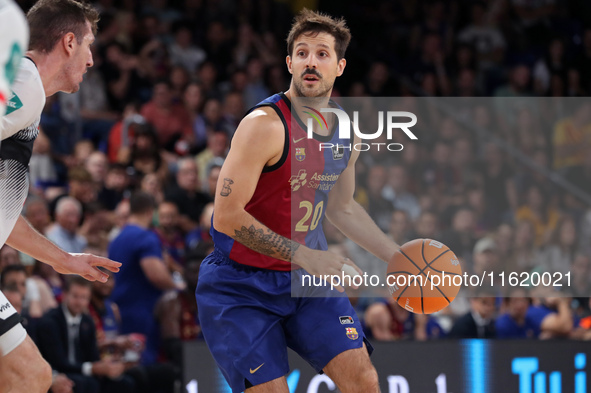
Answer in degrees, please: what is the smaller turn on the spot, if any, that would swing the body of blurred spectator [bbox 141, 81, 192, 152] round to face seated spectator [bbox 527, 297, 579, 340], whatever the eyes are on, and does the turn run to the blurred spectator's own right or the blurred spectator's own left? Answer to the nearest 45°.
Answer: approximately 45° to the blurred spectator's own left

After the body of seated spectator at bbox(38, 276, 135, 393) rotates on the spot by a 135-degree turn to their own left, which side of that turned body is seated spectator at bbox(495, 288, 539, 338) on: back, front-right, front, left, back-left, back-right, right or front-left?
right

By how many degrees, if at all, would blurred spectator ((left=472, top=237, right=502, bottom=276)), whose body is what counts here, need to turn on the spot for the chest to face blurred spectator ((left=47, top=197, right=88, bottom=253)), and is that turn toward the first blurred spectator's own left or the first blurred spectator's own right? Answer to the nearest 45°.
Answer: approximately 90° to the first blurred spectator's own right

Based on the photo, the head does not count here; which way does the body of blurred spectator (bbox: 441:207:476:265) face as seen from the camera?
toward the camera

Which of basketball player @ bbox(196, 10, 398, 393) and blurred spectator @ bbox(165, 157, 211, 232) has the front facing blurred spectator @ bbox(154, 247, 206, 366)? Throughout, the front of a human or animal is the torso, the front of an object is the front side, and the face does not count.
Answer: blurred spectator @ bbox(165, 157, 211, 232)

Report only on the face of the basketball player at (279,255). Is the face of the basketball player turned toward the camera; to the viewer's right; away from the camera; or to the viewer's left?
toward the camera

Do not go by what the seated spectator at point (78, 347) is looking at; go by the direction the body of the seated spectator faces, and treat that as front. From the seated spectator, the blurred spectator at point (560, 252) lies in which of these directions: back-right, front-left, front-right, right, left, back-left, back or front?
front-left

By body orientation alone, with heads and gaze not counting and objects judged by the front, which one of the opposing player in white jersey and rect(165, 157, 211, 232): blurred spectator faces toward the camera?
the blurred spectator

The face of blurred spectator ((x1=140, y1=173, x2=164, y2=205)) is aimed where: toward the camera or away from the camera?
toward the camera

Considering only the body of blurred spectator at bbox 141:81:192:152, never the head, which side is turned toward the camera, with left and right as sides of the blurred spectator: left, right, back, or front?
front

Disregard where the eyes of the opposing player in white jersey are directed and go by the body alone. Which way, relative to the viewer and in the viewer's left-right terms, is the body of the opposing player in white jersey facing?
facing to the right of the viewer

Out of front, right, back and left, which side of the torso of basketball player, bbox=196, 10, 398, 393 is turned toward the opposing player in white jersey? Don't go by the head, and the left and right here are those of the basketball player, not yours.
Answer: right

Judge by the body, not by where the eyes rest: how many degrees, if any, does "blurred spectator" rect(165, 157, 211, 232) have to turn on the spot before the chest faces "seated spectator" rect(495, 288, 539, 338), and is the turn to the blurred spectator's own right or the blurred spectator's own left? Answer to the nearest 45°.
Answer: approximately 45° to the blurred spectator's own left

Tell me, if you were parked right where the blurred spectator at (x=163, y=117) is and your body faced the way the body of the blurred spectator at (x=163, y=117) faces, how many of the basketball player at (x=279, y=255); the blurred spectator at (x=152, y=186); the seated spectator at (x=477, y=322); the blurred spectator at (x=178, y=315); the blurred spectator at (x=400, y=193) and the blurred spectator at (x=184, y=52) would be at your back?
1

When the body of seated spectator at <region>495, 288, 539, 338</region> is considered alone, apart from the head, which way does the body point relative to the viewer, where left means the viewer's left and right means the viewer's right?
facing the viewer

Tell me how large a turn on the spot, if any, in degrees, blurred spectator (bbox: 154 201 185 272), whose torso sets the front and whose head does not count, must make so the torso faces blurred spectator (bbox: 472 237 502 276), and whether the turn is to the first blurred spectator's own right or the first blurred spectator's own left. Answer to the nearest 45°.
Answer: approximately 45° to the first blurred spectator's own left

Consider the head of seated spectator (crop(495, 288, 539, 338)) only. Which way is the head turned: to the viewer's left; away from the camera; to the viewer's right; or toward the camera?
toward the camera
